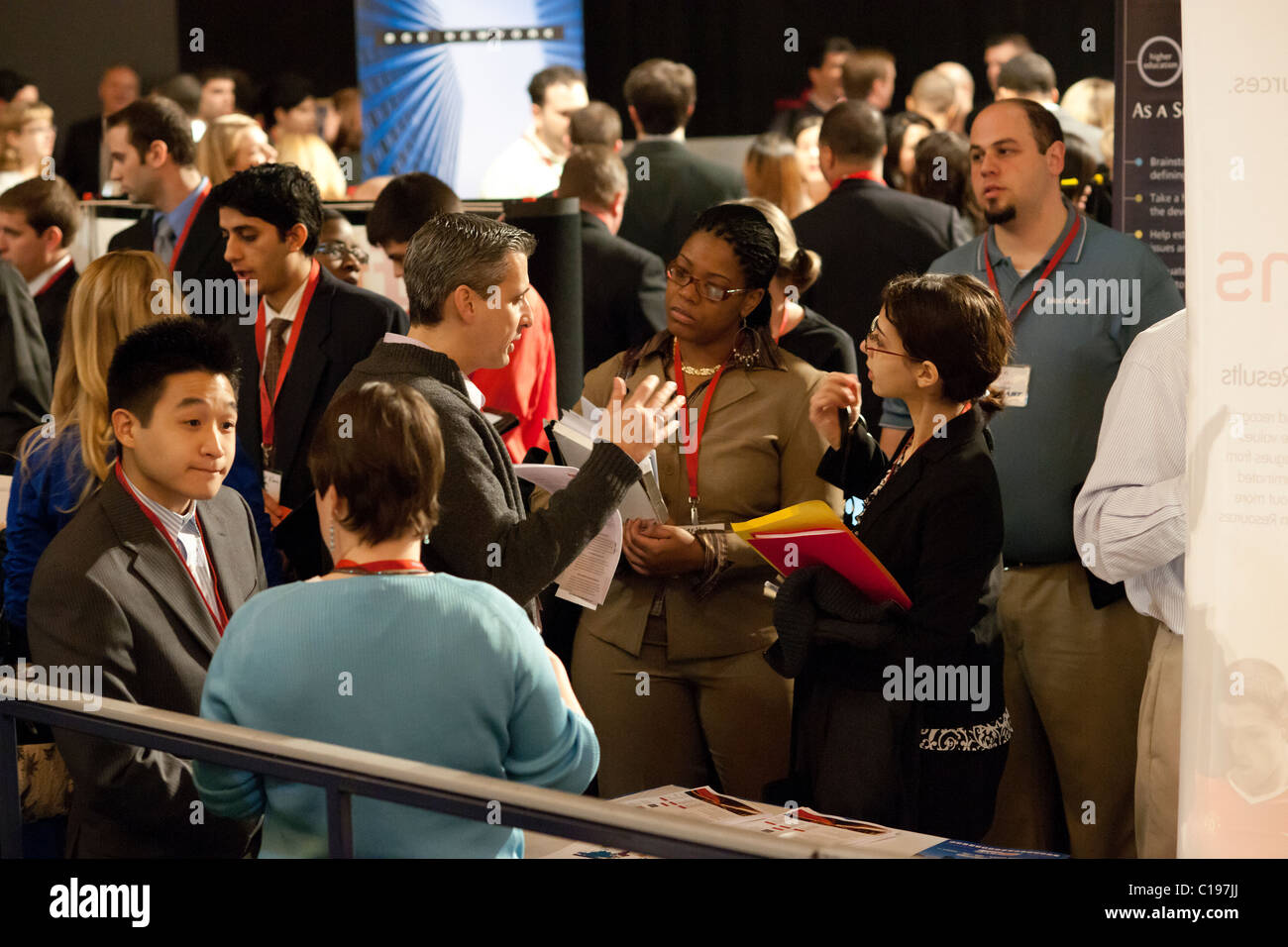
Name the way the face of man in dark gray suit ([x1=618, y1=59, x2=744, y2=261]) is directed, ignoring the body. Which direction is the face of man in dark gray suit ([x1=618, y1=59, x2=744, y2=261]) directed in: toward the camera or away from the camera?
away from the camera

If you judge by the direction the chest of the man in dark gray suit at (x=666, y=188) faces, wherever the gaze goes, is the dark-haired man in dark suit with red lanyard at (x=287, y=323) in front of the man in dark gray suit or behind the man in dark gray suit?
behind

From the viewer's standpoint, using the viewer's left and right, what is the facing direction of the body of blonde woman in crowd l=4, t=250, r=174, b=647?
facing away from the viewer and to the right of the viewer

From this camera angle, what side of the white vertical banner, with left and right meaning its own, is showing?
back

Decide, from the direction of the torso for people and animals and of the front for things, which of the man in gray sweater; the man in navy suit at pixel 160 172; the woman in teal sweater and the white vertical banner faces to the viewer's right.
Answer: the man in gray sweater

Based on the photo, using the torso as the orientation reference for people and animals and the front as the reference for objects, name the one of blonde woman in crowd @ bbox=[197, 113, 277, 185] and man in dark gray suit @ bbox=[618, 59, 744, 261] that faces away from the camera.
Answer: the man in dark gray suit

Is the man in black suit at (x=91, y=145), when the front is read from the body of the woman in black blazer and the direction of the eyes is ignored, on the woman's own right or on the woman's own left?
on the woman's own right

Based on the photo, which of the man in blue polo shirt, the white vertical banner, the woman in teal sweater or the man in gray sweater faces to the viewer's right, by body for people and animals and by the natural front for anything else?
the man in gray sweater

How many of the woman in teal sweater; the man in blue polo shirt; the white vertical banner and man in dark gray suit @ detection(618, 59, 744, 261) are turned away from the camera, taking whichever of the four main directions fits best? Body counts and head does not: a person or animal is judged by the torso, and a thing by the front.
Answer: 3

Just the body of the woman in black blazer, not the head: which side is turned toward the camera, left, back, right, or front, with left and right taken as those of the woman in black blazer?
left

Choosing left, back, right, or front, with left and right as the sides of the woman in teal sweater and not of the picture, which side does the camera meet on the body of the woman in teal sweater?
back
